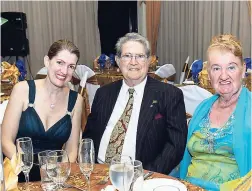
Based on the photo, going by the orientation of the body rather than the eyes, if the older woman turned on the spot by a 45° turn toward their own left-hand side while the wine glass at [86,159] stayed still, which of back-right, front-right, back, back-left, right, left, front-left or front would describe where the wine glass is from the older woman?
front-right

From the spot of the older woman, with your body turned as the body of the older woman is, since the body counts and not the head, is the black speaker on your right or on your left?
on your right

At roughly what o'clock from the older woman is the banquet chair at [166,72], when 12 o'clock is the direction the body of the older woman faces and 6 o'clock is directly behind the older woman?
The banquet chair is roughly at 4 o'clock from the older woman.

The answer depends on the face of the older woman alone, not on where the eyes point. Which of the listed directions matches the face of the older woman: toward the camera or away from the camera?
toward the camera

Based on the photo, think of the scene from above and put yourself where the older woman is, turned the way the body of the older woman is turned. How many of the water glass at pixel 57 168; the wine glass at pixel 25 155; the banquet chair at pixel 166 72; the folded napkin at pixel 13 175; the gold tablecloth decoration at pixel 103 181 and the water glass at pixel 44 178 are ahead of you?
5

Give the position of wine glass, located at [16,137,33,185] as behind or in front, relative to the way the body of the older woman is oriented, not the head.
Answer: in front

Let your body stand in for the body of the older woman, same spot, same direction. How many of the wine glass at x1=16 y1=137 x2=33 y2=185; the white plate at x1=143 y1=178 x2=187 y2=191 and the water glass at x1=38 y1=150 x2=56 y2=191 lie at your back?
0

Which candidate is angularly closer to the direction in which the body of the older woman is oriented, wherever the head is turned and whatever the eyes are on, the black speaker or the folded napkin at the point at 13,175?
the folded napkin

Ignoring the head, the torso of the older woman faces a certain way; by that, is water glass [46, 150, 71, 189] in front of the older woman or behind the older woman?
in front

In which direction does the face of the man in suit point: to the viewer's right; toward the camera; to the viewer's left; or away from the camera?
toward the camera
